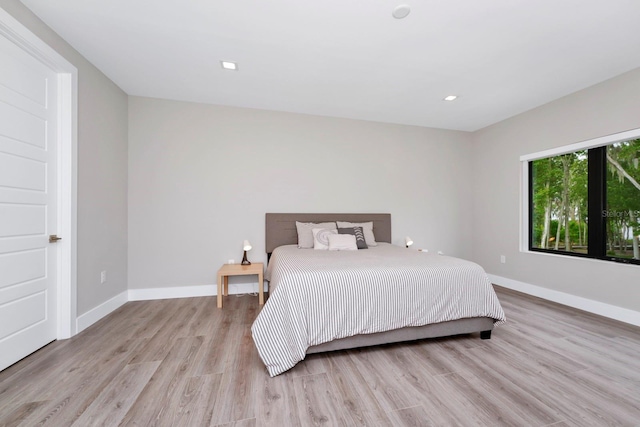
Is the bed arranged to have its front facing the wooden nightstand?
no
